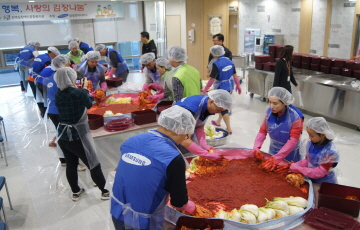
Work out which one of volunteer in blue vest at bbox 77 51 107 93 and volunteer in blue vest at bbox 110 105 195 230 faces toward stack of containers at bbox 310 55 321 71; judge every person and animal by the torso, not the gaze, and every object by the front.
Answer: volunteer in blue vest at bbox 110 105 195 230

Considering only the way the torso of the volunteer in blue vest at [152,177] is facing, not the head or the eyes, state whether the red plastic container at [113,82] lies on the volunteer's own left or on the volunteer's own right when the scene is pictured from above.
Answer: on the volunteer's own left

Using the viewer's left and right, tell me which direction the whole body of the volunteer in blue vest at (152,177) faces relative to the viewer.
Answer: facing away from the viewer and to the right of the viewer

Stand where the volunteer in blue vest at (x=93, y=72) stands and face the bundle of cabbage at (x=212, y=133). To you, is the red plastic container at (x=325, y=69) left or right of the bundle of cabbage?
left

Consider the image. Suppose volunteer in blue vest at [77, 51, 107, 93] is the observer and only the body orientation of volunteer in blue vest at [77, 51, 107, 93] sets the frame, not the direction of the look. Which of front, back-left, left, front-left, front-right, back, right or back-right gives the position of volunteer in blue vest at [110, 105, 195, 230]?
front

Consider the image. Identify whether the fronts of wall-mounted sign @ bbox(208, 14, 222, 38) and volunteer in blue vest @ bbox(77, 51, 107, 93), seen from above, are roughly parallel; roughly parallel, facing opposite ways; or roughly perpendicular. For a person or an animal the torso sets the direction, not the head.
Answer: roughly parallel

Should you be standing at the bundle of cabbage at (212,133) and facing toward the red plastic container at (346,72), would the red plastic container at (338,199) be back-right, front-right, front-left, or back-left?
back-right

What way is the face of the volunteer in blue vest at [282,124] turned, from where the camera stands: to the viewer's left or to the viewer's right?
to the viewer's left

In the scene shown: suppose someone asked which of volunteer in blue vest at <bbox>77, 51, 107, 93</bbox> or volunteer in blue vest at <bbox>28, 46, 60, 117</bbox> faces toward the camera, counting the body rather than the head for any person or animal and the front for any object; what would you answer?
volunteer in blue vest at <bbox>77, 51, 107, 93</bbox>

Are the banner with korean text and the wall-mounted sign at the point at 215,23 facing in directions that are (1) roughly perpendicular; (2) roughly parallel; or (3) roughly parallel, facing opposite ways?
roughly parallel

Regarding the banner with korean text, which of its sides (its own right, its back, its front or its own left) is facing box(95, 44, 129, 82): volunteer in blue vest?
front

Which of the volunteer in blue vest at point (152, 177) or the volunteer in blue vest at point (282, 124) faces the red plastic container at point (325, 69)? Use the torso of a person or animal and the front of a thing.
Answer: the volunteer in blue vest at point (152, 177)

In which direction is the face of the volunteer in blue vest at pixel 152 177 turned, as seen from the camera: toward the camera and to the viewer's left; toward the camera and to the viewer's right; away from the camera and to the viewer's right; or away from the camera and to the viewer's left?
away from the camera and to the viewer's right

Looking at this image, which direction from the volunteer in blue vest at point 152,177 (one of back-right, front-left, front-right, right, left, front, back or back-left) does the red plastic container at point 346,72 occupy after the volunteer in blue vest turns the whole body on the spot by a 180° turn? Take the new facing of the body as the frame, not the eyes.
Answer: back

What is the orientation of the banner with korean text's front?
toward the camera

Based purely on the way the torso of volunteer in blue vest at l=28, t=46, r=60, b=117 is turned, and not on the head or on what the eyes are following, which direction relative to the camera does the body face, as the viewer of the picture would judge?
to the viewer's right

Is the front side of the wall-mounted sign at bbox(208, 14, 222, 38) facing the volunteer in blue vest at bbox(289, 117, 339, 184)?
yes

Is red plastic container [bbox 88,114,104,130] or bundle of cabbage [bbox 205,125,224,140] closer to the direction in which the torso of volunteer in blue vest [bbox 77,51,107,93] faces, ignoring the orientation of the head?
the red plastic container

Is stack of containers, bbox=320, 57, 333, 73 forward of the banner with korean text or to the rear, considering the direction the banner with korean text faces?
forward
